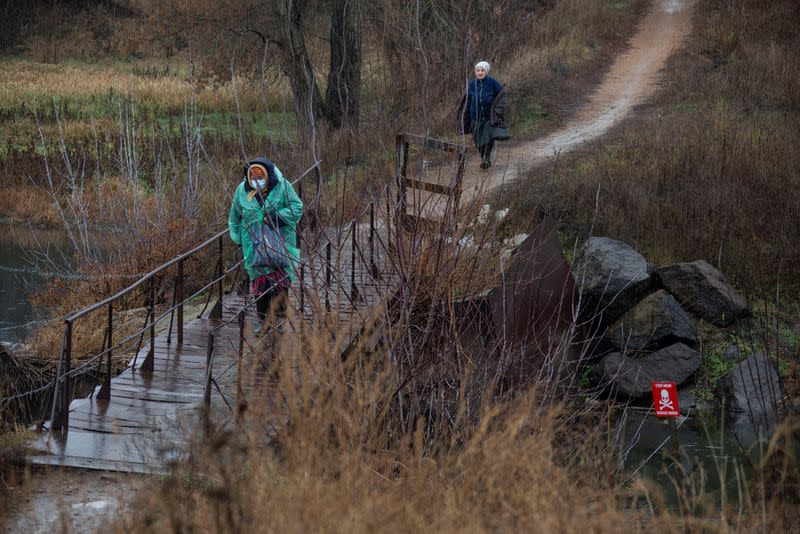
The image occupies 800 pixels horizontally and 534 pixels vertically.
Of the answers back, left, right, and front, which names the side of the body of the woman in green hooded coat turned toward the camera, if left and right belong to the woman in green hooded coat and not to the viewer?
front

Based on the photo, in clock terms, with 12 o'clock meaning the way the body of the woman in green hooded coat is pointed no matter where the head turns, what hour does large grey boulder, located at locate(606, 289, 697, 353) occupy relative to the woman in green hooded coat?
The large grey boulder is roughly at 8 o'clock from the woman in green hooded coat.

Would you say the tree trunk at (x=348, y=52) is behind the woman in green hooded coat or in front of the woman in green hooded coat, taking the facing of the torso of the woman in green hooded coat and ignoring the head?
behind

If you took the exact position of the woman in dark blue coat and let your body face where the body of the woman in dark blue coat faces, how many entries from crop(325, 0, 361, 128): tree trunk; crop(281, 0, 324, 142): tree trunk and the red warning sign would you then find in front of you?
1

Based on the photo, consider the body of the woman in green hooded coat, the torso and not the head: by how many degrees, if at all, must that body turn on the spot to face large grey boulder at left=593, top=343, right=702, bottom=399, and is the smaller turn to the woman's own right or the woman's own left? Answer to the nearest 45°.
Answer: approximately 135° to the woman's own left

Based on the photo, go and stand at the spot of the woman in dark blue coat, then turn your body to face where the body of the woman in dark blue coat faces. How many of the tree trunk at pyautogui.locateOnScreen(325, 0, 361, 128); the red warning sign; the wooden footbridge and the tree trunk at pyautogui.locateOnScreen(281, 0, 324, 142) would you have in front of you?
2

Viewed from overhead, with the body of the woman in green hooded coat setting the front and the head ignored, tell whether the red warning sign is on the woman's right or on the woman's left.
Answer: on the woman's left

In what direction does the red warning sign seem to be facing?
toward the camera
